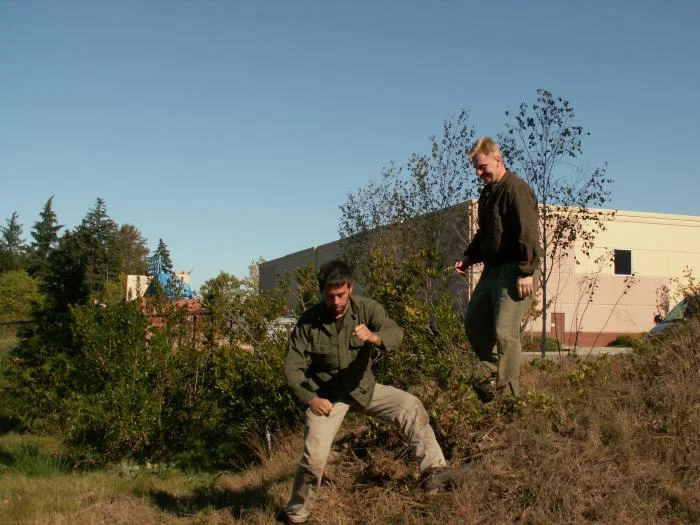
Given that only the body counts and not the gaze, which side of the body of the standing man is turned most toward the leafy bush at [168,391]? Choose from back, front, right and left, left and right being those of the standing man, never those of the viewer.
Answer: right

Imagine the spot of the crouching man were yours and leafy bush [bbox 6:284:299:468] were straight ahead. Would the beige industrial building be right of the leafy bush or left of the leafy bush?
right

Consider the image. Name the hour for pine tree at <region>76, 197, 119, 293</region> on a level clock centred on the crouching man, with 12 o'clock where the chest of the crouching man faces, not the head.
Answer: The pine tree is roughly at 5 o'clock from the crouching man.

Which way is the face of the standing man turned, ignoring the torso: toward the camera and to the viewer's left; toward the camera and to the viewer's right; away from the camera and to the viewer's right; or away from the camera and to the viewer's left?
toward the camera and to the viewer's left

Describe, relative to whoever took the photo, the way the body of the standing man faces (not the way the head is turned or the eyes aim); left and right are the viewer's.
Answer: facing the viewer and to the left of the viewer

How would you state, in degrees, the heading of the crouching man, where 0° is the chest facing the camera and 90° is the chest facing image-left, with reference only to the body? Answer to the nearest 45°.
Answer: approximately 0°

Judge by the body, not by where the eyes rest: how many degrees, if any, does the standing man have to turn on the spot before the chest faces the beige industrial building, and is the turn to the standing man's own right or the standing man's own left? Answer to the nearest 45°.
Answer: approximately 135° to the standing man's own right

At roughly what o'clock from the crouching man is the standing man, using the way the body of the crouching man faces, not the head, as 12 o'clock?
The standing man is roughly at 8 o'clock from the crouching man.

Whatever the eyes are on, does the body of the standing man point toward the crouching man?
yes

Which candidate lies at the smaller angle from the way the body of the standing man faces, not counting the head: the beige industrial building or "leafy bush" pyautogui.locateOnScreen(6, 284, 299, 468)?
the leafy bush

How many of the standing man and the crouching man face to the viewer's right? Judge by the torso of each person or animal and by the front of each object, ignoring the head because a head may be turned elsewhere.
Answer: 0

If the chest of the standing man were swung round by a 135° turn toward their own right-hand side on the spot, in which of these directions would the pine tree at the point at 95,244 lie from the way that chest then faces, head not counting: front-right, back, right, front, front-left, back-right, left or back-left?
front-left
